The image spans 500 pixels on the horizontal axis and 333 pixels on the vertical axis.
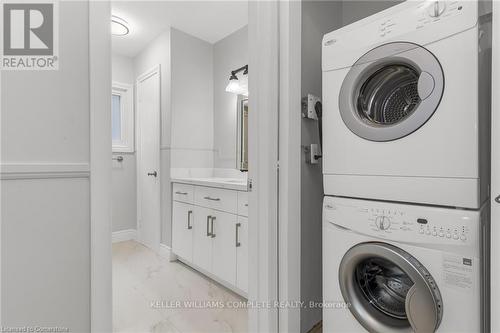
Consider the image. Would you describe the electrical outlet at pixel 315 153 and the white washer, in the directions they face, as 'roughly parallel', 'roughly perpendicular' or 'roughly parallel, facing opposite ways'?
roughly perpendicular

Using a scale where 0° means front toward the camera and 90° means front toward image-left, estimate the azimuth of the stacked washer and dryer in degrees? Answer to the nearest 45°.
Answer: approximately 45°

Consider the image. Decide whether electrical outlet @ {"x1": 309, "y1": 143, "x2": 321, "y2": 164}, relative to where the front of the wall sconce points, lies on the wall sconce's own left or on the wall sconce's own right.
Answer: on the wall sconce's own left

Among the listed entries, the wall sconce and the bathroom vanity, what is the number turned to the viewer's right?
0

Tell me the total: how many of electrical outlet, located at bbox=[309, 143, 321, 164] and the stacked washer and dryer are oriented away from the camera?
0

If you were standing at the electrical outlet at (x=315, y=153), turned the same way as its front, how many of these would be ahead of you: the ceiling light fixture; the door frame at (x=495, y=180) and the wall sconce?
1

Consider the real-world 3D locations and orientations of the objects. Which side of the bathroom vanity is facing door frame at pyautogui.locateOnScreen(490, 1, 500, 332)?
left

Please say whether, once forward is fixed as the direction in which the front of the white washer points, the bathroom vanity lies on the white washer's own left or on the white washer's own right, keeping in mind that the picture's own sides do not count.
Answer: on the white washer's own right
